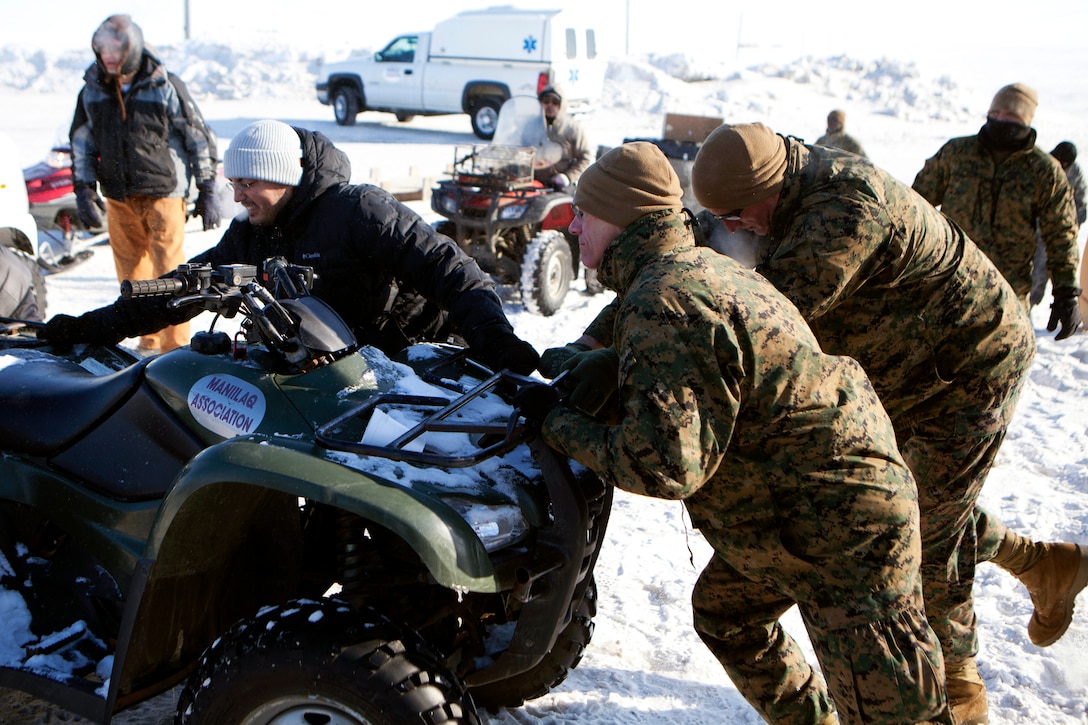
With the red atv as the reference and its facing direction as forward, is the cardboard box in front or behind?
behind

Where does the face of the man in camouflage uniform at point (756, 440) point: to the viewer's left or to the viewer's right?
to the viewer's left

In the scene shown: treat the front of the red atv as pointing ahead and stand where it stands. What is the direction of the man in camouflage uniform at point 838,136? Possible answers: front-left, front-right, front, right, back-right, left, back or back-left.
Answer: back

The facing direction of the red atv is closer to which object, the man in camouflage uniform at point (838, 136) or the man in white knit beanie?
the man in white knit beanie

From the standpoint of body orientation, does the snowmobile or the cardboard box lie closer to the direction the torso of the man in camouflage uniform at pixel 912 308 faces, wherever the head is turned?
the snowmobile

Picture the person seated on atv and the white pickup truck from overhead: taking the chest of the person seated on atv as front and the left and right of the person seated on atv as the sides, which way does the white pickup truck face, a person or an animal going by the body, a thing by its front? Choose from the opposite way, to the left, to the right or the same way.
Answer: to the right

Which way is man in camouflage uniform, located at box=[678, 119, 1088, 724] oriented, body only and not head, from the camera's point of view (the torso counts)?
to the viewer's left

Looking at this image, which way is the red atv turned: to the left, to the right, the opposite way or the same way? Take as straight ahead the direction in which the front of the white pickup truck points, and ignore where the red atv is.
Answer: to the left
